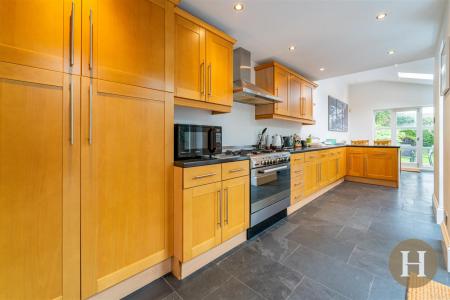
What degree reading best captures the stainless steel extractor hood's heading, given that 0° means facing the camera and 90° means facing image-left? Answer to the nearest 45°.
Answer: approximately 315°

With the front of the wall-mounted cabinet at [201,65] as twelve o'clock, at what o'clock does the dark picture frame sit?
The dark picture frame is roughly at 9 o'clock from the wall-mounted cabinet.

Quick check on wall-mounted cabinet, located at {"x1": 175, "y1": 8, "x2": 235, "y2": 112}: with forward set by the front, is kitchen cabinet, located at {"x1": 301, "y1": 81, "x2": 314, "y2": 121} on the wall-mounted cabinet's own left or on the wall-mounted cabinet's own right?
on the wall-mounted cabinet's own left

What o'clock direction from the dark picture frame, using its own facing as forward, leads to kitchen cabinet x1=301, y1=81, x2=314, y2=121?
The kitchen cabinet is roughly at 2 o'clock from the dark picture frame.

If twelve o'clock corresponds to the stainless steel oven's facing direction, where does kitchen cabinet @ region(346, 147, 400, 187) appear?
The kitchen cabinet is roughly at 9 o'clock from the stainless steel oven.

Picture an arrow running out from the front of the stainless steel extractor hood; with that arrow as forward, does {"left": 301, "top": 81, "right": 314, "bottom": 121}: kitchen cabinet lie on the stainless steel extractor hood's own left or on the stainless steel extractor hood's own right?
on the stainless steel extractor hood's own left

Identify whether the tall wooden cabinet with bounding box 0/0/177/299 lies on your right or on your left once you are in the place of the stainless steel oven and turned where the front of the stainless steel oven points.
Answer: on your right

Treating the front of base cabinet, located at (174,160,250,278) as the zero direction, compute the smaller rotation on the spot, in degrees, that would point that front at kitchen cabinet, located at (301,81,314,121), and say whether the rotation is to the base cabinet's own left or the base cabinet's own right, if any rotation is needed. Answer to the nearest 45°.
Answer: approximately 90° to the base cabinet's own left
